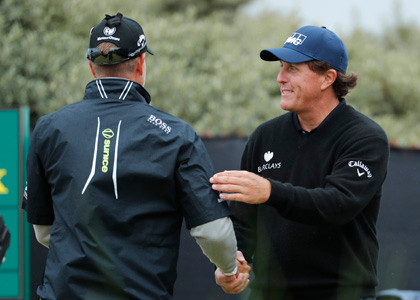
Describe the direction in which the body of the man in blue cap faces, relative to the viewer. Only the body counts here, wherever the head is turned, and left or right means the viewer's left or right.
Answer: facing the viewer and to the left of the viewer
